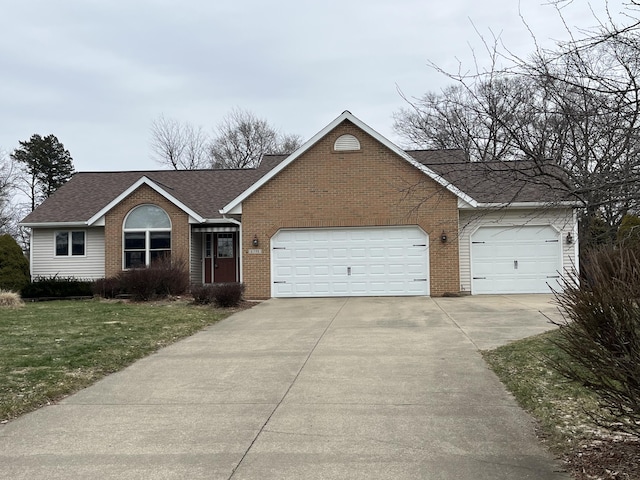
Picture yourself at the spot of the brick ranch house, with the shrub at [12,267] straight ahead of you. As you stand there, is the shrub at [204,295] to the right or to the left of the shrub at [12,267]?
left

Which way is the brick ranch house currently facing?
toward the camera

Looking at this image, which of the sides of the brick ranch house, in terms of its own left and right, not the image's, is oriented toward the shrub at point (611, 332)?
front

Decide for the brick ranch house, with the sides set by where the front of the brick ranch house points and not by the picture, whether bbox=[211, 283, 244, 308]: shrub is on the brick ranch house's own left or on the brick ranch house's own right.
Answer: on the brick ranch house's own right

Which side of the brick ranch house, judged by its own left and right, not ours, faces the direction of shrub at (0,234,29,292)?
right

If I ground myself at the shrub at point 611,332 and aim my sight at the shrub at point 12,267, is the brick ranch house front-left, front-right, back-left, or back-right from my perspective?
front-right

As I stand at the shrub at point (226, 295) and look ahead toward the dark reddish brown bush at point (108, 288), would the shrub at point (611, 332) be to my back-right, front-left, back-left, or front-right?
back-left

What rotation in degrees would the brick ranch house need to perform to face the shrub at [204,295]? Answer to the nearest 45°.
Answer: approximately 45° to its right

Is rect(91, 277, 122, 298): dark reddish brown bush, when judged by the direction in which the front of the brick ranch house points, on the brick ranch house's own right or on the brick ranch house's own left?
on the brick ranch house's own right

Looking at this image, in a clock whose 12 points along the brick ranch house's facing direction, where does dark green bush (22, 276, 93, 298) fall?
The dark green bush is roughly at 3 o'clock from the brick ranch house.

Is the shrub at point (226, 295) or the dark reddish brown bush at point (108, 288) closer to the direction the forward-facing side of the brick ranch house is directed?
the shrub
